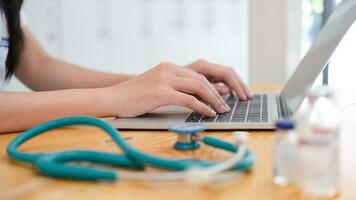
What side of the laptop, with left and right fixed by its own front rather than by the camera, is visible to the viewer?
left
